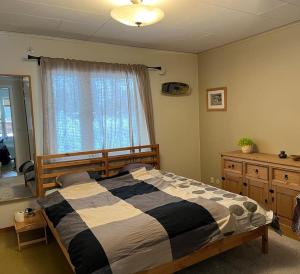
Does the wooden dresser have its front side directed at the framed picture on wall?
no

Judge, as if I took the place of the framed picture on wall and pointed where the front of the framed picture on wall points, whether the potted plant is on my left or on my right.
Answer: on my left

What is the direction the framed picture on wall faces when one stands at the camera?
facing the viewer and to the left of the viewer

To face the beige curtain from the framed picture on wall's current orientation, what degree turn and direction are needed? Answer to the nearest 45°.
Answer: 0° — it already faces it

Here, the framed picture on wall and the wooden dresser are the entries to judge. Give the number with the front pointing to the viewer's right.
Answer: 0

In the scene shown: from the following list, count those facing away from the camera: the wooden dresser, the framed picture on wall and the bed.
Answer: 0

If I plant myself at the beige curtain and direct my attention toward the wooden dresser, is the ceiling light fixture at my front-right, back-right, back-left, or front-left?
front-right

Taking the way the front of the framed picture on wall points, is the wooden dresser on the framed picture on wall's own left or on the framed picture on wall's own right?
on the framed picture on wall's own left

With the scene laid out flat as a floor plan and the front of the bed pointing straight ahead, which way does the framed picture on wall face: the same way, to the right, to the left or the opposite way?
to the right

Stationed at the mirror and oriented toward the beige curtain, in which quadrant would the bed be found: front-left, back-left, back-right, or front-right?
front-right

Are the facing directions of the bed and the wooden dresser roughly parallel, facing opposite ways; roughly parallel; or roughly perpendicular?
roughly perpendicular

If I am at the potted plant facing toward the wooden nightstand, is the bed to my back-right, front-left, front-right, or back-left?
front-left

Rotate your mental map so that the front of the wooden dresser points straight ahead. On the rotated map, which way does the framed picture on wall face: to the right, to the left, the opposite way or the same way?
the same way

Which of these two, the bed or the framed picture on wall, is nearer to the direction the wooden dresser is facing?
the bed

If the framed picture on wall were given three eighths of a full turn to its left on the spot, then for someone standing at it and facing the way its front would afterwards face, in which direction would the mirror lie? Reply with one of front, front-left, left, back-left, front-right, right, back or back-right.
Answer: back-right

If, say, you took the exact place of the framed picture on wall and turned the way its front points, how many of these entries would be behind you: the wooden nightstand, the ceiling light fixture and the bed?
0

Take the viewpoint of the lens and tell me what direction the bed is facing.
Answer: facing the viewer and to the right of the viewer

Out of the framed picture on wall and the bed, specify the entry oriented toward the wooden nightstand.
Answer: the framed picture on wall

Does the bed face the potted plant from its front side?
no

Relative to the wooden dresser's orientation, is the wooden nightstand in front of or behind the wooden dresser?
in front

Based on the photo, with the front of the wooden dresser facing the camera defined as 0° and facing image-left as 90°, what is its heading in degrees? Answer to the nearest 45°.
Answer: approximately 45°

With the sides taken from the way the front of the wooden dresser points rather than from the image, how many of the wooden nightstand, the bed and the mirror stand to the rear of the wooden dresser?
0
